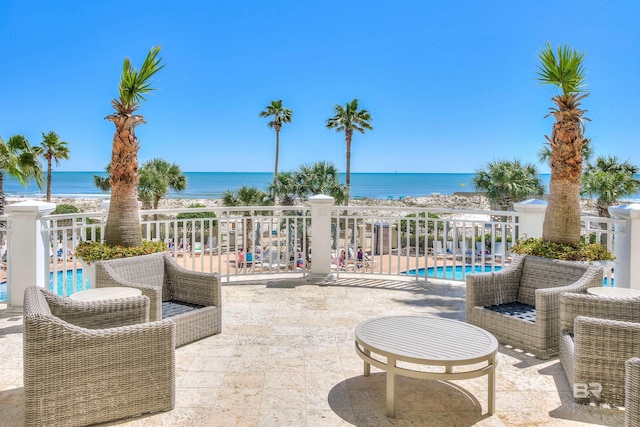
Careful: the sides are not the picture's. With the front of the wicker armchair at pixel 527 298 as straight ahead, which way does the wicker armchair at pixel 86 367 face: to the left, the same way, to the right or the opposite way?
the opposite way

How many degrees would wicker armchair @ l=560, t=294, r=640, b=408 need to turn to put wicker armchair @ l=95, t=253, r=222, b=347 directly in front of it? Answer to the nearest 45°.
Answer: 0° — it already faces it

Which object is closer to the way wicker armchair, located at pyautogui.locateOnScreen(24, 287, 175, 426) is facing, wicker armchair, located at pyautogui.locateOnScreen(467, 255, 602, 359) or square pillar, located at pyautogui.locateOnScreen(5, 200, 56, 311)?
the wicker armchair

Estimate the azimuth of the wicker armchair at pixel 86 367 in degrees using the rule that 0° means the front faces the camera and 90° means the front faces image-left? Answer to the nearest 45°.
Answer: approximately 270°

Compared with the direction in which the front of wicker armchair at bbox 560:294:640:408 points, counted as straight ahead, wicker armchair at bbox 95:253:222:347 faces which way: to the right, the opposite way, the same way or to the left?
the opposite way

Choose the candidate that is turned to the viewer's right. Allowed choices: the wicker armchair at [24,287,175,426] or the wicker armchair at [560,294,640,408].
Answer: the wicker armchair at [24,287,175,426]

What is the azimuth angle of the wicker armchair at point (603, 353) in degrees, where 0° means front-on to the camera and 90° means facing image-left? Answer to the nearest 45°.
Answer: approximately 90°
